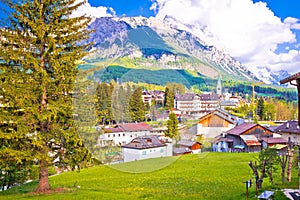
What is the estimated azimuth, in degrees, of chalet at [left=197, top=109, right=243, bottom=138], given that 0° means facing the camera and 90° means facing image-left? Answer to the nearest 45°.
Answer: approximately 45°

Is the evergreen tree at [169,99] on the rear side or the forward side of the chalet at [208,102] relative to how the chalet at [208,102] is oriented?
on the rear side

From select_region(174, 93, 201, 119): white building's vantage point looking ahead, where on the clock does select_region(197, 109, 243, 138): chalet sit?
The chalet is roughly at 11 o'clock from the white building.

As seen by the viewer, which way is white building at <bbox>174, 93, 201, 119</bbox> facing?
toward the camera

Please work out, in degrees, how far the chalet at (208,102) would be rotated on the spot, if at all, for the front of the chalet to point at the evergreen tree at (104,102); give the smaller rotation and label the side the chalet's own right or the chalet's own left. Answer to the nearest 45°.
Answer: approximately 135° to the chalet's own right

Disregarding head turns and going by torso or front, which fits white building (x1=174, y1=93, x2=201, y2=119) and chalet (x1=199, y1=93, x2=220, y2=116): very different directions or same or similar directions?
same or similar directions

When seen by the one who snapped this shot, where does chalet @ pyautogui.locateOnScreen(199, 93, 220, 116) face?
facing the viewer

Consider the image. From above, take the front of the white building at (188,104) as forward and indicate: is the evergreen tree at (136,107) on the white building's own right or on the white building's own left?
on the white building's own right

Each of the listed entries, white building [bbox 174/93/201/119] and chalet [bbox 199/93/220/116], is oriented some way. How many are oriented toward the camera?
2

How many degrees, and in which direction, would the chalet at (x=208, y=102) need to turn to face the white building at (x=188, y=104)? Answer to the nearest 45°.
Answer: approximately 135° to its right

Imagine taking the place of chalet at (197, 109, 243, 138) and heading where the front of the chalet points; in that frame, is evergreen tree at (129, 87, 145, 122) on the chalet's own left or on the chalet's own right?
on the chalet's own right
